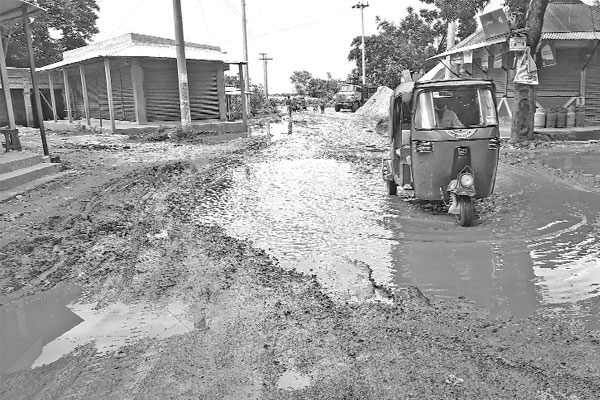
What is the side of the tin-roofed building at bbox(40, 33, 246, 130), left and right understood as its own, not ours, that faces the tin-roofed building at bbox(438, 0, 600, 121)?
front

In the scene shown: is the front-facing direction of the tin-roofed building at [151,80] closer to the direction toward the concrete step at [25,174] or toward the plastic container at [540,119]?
the plastic container

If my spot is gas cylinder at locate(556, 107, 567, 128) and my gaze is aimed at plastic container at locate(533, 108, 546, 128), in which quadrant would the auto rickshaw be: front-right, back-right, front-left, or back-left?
front-left

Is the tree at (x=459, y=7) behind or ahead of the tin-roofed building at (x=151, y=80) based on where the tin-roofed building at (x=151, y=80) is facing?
ahead

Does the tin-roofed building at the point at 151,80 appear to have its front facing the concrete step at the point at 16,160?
no

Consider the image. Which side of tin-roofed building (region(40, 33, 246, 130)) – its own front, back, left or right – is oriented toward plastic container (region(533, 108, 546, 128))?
front

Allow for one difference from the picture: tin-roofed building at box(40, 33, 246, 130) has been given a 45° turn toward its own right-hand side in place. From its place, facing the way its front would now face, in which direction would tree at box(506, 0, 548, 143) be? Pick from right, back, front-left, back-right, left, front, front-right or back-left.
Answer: front-left

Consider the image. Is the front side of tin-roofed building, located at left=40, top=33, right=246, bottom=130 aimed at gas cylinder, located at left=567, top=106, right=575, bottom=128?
yes

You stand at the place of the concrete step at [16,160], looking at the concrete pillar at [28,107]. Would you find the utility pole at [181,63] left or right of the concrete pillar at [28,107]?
right

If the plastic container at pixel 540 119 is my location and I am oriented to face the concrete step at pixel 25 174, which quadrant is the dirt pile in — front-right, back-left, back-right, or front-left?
back-right

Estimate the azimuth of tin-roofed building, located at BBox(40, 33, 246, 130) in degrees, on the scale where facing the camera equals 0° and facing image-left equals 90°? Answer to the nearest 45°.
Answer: approximately 315°

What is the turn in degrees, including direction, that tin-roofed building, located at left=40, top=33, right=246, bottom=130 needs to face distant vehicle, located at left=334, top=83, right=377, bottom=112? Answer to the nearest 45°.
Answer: approximately 90° to its left

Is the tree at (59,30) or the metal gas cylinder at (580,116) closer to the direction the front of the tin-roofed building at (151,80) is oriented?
the metal gas cylinder

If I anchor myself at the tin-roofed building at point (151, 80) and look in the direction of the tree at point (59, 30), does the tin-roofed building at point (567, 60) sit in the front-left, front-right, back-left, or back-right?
back-right

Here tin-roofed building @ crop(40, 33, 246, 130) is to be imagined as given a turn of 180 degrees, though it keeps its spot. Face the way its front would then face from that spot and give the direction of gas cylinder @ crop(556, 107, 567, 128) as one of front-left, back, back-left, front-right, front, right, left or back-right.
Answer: back

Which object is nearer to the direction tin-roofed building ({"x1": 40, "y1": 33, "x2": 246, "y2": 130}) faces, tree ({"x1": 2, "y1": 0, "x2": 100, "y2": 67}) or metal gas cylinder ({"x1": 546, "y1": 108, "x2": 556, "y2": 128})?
the metal gas cylinder
